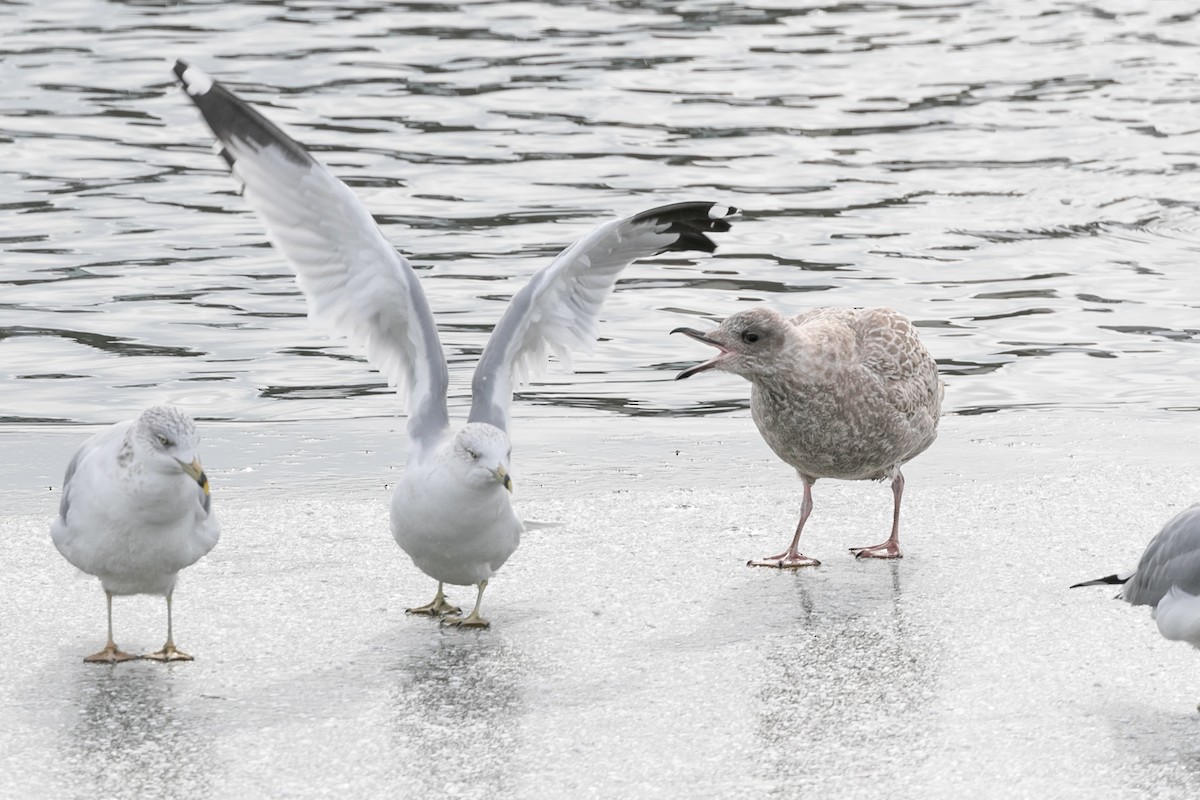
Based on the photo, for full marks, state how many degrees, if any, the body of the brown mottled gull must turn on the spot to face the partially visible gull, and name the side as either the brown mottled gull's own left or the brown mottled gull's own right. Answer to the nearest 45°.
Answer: approximately 90° to the brown mottled gull's own left

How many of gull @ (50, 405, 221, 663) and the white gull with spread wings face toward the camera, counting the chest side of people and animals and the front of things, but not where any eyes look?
2

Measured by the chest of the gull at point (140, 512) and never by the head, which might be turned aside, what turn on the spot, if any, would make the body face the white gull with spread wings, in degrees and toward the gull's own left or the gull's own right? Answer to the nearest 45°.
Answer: approximately 135° to the gull's own left

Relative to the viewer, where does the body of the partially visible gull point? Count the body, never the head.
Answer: to the viewer's right

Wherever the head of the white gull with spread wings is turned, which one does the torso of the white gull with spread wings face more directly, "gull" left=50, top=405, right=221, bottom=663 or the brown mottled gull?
the gull

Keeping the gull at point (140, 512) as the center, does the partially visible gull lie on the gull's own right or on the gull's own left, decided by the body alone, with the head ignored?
on the gull's own left

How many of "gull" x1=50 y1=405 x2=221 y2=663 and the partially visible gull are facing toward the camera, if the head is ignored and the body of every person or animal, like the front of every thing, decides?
1

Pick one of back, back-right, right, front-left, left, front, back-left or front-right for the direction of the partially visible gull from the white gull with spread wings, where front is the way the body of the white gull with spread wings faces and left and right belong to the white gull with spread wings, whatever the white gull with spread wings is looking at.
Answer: front-left

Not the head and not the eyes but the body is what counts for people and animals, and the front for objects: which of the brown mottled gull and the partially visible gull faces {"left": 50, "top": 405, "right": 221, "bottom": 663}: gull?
the brown mottled gull

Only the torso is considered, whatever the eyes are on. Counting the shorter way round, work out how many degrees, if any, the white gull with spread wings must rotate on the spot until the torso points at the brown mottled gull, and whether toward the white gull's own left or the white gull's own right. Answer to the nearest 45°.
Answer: approximately 90° to the white gull's own left

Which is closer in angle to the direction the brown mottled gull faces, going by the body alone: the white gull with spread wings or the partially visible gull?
the white gull with spread wings
